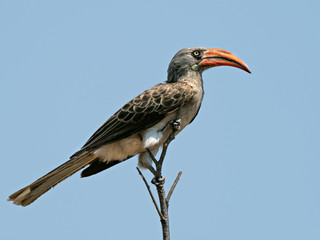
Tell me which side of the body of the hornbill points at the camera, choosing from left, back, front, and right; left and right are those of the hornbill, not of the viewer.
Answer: right
